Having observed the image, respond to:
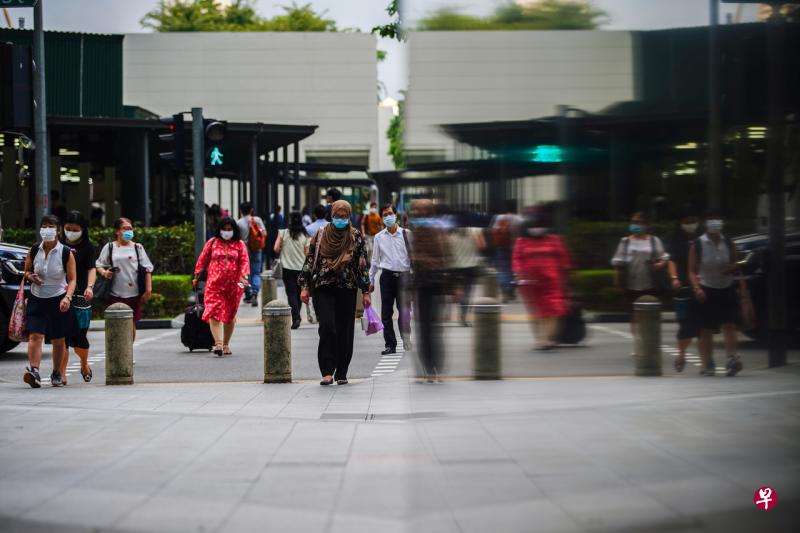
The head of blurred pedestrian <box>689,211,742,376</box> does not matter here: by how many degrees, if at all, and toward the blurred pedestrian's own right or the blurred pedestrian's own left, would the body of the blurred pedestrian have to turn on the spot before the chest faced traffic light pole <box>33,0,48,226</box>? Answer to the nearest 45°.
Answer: approximately 135° to the blurred pedestrian's own right

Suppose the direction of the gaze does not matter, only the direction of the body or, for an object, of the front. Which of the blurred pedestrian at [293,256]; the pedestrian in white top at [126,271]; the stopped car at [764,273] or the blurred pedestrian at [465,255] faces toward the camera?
the pedestrian in white top at [126,271]

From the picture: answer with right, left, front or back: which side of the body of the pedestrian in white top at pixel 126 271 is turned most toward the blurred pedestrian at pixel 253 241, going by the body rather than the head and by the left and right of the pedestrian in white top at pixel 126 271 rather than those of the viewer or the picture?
back

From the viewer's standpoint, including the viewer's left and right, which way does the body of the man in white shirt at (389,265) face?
facing the viewer

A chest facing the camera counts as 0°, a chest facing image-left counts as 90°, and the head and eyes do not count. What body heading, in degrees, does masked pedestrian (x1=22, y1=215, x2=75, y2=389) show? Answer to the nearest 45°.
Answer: approximately 0°

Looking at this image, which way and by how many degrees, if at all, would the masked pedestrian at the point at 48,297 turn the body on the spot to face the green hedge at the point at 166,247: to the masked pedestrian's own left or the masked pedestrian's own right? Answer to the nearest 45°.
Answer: approximately 180°

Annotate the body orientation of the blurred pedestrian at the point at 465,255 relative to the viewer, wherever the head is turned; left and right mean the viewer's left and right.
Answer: facing away from the viewer

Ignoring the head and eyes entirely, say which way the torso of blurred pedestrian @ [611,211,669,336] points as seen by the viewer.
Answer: toward the camera

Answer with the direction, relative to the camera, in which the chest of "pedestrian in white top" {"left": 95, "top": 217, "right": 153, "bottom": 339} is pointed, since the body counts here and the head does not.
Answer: toward the camera

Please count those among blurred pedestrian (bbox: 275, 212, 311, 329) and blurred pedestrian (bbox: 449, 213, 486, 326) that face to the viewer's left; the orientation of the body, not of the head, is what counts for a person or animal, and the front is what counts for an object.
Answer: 0

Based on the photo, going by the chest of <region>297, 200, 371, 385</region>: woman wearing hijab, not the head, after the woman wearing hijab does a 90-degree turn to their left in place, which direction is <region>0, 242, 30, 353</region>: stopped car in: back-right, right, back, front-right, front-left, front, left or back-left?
back-left
